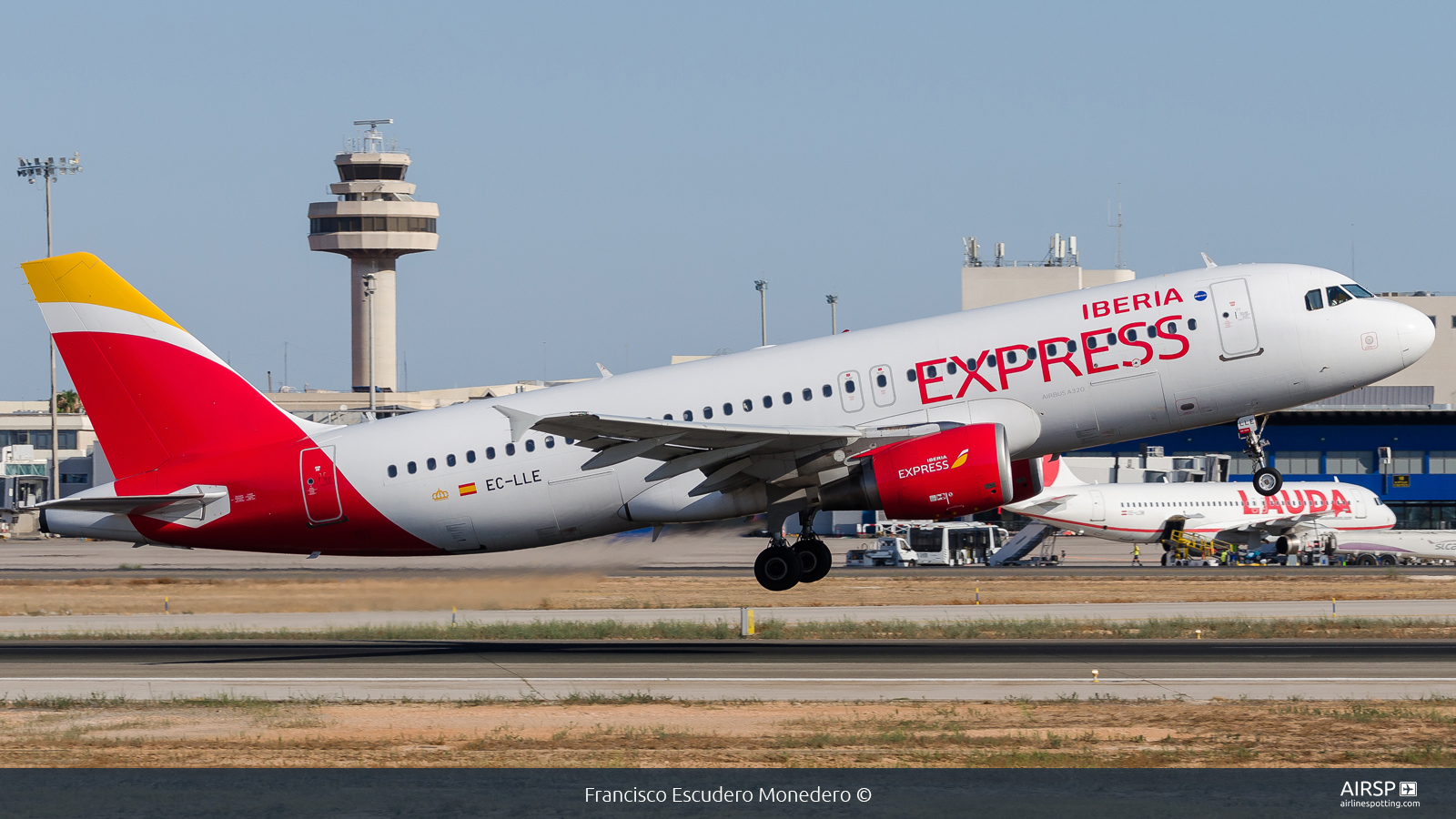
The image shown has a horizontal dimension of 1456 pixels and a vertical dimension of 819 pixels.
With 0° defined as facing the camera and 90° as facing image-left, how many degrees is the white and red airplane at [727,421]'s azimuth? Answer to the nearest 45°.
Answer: approximately 270°
